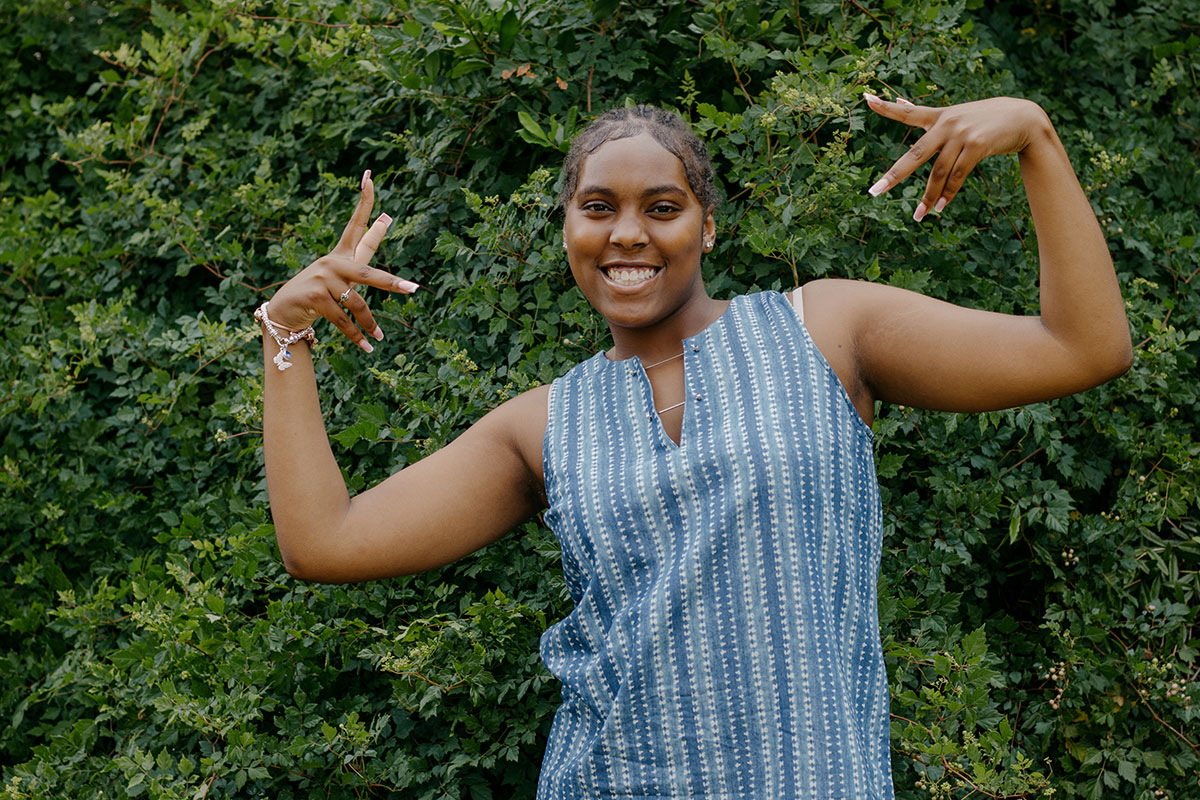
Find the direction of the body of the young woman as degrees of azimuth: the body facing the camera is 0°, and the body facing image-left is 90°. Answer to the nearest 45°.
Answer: approximately 0°
